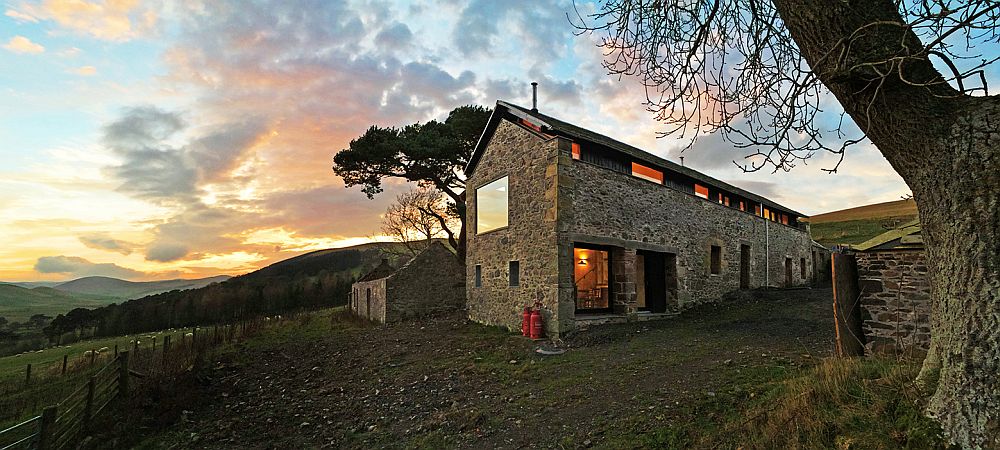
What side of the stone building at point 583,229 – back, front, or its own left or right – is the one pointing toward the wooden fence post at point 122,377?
right

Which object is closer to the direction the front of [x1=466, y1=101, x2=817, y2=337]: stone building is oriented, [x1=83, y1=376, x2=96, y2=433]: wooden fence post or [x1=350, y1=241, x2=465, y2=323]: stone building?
the wooden fence post

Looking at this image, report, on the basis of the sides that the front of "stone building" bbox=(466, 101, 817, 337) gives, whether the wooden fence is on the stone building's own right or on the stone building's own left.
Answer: on the stone building's own right

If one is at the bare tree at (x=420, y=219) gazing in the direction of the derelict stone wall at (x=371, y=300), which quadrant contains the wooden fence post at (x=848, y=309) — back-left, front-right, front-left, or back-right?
front-left

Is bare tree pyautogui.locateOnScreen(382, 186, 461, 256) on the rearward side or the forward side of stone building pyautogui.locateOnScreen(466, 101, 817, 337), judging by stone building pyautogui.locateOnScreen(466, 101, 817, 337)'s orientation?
on the rearward side

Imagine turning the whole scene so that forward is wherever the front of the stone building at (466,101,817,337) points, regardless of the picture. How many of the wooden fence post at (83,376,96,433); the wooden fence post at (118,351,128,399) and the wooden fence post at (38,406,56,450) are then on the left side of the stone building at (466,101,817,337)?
0

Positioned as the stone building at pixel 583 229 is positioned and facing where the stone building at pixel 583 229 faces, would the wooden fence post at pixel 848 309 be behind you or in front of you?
in front

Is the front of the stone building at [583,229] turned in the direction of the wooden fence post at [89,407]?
no

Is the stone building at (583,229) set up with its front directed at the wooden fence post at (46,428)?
no

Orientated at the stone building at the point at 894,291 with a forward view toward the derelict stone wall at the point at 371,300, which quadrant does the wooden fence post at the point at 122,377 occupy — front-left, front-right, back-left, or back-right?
front-left

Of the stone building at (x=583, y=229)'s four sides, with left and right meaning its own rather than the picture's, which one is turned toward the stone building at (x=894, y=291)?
front

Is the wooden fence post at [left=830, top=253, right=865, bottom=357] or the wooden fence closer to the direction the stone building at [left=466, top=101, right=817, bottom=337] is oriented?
the wooden fence post

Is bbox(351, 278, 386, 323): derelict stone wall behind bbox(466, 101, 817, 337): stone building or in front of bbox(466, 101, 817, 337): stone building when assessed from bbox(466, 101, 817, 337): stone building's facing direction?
behind

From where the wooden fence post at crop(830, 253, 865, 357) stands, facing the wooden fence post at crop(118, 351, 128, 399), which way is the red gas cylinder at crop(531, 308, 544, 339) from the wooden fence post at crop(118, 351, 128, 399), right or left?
right

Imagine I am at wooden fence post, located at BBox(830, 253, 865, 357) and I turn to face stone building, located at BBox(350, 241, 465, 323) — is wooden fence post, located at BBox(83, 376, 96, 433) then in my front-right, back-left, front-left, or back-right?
front-left
